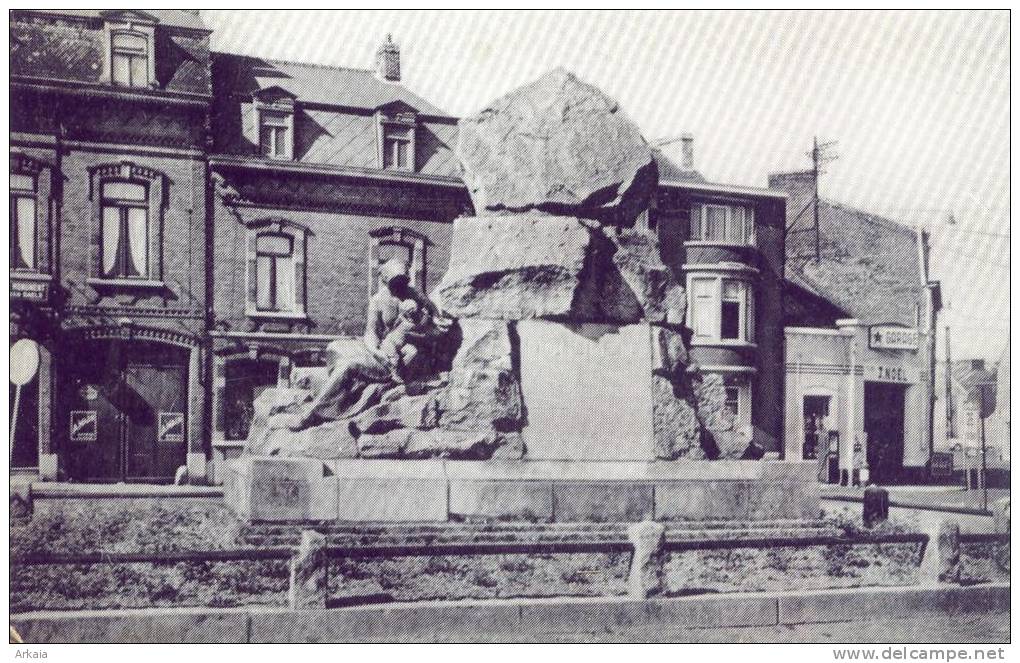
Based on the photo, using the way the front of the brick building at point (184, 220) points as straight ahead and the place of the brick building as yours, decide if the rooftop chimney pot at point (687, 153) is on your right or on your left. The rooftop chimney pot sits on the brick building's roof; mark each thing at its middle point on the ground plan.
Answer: on your left

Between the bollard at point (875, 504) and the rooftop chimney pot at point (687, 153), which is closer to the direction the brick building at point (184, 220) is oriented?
the bollard

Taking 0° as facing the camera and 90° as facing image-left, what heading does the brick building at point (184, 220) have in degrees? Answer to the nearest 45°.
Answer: approximately 315°

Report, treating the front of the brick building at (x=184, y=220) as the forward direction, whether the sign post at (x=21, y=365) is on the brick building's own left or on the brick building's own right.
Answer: on the brick building's own right
